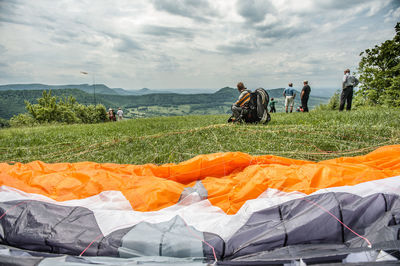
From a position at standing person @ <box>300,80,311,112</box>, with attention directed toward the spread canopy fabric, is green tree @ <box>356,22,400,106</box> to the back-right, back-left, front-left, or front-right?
back-left

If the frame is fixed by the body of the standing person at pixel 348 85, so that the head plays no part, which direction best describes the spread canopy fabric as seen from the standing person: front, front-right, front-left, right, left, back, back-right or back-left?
front-left

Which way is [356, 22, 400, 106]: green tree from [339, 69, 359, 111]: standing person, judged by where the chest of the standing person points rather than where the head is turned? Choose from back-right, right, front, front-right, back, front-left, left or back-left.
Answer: back-right

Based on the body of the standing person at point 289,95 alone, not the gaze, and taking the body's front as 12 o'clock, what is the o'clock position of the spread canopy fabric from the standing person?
The spread canopy fabric is roughly at 6 o'clock from the standing person.

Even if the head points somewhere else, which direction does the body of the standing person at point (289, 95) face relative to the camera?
away from the camera
